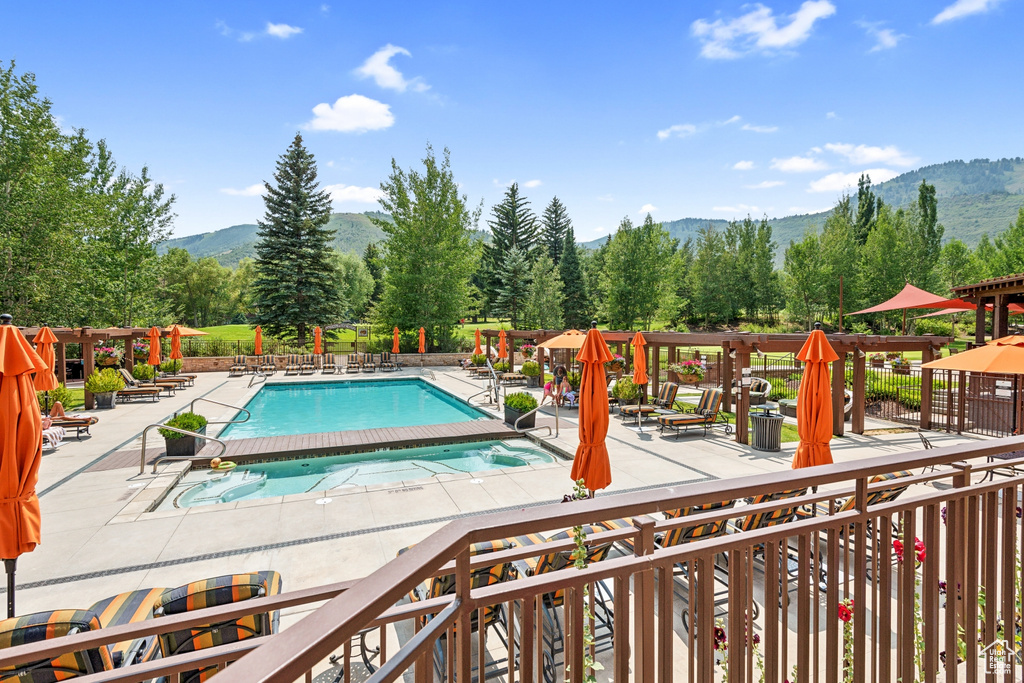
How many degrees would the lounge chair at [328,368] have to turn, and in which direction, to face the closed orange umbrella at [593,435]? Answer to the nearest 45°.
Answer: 0° — it already faces it

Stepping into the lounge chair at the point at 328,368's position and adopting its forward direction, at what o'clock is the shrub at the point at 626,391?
The shrub is roughly at 11 o'clock from the lounge chair.

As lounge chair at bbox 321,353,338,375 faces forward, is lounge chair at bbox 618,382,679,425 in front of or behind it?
in front

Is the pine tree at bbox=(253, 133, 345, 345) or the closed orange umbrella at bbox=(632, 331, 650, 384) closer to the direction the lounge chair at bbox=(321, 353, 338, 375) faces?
the closed orange umbrella

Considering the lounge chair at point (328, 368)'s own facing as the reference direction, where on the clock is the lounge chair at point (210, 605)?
the lounge chair at point (210, 605) is roughly at 12 o'clock from the lounge chair at point (328, 368).

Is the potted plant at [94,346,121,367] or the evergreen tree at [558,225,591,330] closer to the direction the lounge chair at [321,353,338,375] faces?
the potted plant

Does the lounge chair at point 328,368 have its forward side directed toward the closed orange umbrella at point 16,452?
yes

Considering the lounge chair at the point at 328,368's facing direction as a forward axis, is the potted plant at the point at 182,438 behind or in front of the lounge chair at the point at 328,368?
in front

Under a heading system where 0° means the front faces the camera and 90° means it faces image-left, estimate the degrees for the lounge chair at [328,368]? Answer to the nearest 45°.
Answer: approximately 0°

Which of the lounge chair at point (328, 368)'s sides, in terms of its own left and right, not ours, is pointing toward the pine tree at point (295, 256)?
back

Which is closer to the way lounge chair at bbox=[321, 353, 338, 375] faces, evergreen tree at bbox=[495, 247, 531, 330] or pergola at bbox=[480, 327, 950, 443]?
the pergola
